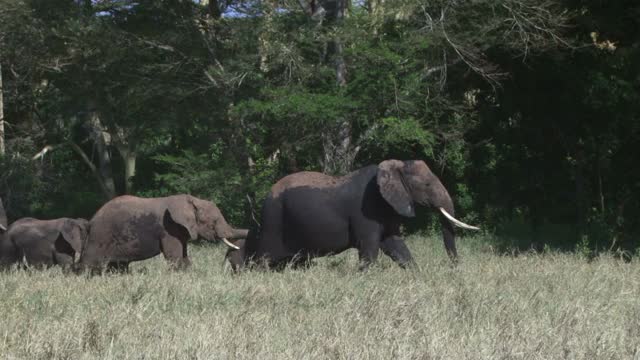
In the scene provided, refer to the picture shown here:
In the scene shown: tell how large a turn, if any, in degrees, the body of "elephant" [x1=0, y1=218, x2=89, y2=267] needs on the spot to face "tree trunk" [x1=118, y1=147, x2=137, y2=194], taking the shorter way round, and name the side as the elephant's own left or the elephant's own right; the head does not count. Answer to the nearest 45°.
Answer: approximately 90° to the elephant's own left

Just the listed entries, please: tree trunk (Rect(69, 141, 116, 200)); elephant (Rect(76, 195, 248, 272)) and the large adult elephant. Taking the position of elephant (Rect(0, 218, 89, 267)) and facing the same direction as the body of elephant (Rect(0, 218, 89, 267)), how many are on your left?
1

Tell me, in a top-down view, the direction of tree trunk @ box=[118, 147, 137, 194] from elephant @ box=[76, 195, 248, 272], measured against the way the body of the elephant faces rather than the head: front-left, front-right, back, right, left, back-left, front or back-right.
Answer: left

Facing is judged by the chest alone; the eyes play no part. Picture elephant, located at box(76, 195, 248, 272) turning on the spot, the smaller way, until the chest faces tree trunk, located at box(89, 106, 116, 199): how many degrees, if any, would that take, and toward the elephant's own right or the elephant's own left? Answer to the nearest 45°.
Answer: approximately 90° to the elephant's own left

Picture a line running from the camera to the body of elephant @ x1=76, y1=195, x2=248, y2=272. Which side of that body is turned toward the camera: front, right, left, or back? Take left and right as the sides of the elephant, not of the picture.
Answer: right

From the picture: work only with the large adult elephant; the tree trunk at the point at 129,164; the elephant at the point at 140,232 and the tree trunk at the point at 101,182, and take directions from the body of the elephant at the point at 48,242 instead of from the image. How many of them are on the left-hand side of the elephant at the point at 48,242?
2

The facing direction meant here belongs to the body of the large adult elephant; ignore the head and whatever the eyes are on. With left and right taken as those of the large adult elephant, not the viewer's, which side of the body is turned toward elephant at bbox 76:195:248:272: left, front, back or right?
back

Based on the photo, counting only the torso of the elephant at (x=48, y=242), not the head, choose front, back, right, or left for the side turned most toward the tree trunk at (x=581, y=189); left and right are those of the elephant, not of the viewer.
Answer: front

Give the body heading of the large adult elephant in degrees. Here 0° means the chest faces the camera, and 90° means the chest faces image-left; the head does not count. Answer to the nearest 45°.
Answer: approximately 270°

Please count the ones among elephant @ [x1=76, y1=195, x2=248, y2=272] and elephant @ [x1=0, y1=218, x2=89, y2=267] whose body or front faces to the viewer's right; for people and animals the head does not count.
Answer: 2

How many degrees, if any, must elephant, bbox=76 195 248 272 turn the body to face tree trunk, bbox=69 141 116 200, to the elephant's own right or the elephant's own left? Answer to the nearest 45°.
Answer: approximately 90° to the elephant's own left

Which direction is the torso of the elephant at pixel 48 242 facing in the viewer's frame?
to the viewer's right

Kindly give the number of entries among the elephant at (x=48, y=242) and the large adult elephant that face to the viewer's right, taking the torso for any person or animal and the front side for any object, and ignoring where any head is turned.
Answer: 2

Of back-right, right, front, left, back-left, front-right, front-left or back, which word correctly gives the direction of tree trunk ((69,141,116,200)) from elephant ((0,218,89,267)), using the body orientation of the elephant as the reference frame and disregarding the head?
left
